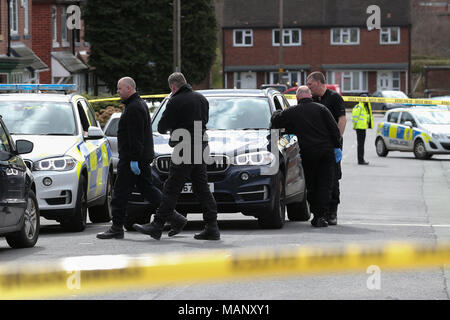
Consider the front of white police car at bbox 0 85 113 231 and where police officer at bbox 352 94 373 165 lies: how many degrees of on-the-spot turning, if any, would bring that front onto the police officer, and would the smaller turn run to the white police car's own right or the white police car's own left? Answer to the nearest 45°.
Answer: approximately 180°

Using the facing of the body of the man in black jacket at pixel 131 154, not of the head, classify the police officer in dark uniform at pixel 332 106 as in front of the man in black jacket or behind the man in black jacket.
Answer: behind

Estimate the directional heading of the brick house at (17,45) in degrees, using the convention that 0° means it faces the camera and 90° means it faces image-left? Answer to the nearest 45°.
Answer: approximately 315°

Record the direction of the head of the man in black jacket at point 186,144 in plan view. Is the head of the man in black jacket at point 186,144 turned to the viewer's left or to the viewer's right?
to the viewer's left

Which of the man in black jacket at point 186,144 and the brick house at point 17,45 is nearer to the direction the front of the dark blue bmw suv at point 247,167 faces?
the man in black jacket

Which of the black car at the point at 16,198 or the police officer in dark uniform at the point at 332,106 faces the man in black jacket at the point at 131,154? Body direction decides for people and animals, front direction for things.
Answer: the police officer in dark uniform

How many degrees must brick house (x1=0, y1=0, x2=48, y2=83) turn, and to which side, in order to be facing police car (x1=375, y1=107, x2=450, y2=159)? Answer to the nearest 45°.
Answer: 0° — it already faces it

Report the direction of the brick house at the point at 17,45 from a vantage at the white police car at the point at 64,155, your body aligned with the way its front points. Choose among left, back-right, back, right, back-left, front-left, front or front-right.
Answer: back-right

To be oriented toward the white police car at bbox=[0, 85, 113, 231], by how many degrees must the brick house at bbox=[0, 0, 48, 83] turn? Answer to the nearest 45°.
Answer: approximately 45° to its right
